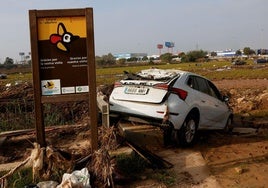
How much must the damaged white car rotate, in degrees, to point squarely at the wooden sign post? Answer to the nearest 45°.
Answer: approximately 180°

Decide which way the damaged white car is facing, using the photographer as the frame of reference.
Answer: facing away from the viewer and to the right of the viewer
